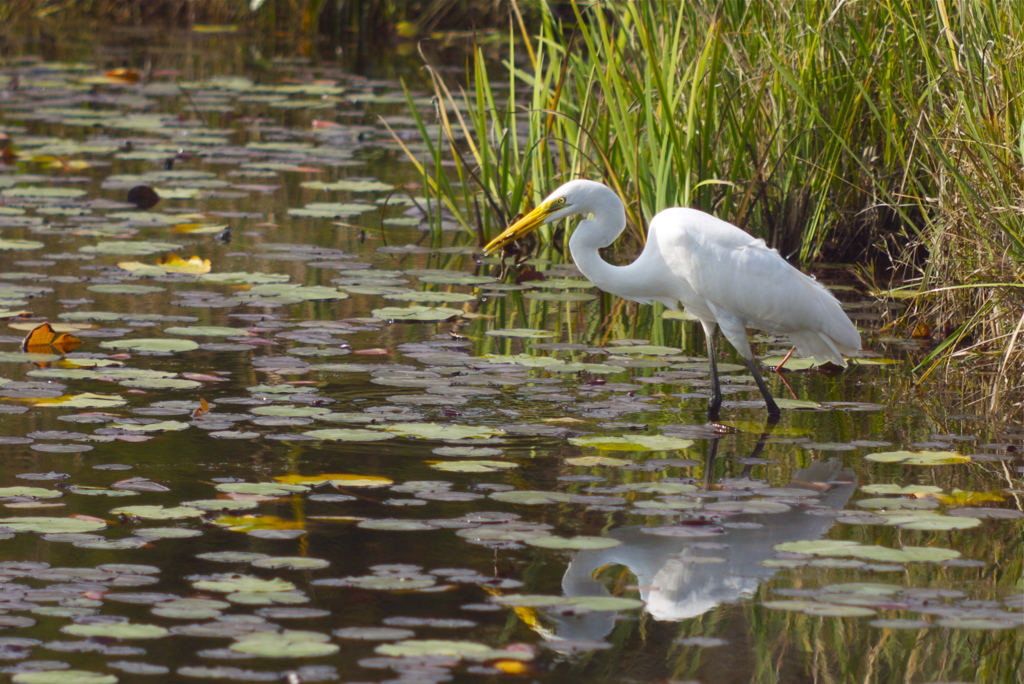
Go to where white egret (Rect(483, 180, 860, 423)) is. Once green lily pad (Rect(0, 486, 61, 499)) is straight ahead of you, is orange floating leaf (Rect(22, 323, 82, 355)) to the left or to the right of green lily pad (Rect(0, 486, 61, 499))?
right

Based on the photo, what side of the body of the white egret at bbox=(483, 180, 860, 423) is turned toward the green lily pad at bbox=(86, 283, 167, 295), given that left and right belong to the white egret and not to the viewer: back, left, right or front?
front

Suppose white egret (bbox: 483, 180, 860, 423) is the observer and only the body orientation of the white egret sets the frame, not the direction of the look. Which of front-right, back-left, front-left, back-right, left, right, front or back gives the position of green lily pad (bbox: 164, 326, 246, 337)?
front

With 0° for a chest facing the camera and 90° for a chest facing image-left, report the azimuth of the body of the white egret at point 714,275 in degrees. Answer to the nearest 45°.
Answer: approximately 90°

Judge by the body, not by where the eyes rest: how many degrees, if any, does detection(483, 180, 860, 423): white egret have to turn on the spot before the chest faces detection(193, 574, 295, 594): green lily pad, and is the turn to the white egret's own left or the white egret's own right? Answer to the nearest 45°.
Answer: approximately 45° to the white egret's own left

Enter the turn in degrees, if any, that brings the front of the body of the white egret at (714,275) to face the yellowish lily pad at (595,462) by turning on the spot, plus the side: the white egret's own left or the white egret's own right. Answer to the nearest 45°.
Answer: approximately 90° to the white egret's own left

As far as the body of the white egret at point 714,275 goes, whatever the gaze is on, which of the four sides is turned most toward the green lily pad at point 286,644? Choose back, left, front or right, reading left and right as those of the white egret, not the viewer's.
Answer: left

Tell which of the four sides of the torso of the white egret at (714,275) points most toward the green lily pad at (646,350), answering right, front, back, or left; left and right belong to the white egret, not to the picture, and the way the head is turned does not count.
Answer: right

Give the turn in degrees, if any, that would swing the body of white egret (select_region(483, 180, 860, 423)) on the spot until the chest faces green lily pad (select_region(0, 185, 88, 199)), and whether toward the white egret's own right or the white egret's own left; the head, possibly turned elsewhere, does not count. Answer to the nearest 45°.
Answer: approximately 45° to the white egret's own right

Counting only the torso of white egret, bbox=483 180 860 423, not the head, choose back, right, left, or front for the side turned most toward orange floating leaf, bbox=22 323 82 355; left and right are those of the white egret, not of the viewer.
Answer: front

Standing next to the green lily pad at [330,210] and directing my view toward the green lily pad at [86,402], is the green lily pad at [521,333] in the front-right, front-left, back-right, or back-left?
front-left

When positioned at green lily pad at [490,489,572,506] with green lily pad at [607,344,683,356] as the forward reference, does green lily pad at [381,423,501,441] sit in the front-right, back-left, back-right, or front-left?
front-left

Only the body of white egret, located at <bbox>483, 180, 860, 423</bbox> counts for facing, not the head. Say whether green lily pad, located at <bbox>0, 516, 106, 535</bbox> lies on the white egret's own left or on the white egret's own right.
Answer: on the white egret's own left

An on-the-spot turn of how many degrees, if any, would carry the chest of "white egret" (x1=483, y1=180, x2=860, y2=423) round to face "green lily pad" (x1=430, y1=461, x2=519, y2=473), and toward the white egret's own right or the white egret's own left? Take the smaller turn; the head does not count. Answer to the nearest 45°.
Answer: approximately 45° to the white egret's own left

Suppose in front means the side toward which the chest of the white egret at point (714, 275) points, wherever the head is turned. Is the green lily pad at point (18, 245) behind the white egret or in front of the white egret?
in front
